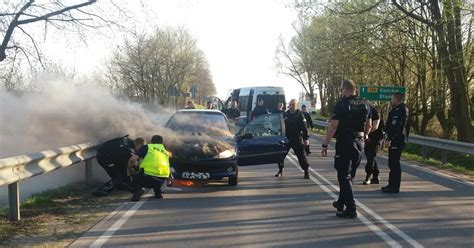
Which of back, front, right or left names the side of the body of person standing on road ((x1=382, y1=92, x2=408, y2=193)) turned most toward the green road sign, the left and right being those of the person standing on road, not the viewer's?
right

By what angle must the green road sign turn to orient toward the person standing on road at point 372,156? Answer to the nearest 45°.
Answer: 0° — it already faces them

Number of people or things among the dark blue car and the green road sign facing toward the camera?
2

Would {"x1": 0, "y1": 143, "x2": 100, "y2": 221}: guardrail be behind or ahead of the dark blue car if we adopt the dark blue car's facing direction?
ahead

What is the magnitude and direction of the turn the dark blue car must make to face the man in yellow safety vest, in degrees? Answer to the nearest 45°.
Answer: approximately 45° to its right

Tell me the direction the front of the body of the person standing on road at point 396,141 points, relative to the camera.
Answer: to the viewer's left

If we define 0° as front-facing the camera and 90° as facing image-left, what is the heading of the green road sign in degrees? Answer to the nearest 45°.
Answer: approximately 0°

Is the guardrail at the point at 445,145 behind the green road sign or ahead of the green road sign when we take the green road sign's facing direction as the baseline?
ahead

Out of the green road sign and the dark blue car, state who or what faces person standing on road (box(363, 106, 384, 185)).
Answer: the green road sign

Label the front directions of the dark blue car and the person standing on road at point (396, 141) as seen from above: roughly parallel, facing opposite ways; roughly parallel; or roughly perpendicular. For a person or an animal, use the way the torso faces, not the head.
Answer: roughly perpendicular

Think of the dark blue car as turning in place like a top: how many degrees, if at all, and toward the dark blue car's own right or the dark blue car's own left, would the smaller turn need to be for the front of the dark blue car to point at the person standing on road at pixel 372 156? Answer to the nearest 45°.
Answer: approximately 90° to the dark blue car's own left
